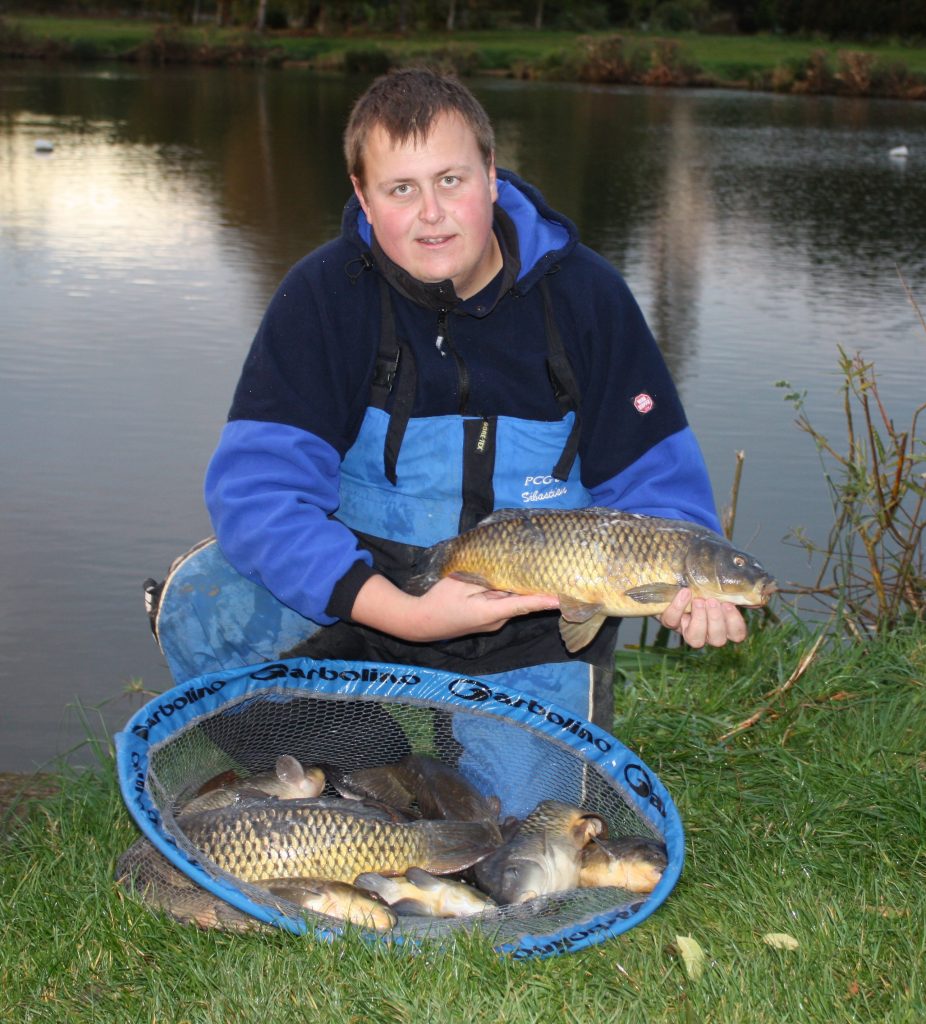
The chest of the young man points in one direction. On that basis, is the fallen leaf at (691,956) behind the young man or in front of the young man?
in front

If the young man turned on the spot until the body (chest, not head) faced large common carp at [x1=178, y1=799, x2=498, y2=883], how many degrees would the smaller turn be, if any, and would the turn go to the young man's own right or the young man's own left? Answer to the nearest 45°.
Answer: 0° — they already face it

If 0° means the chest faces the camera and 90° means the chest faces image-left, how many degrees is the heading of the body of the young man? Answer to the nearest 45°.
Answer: approximately 0°

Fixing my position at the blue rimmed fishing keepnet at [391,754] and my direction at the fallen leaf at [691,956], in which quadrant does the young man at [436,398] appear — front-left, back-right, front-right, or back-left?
back-left
